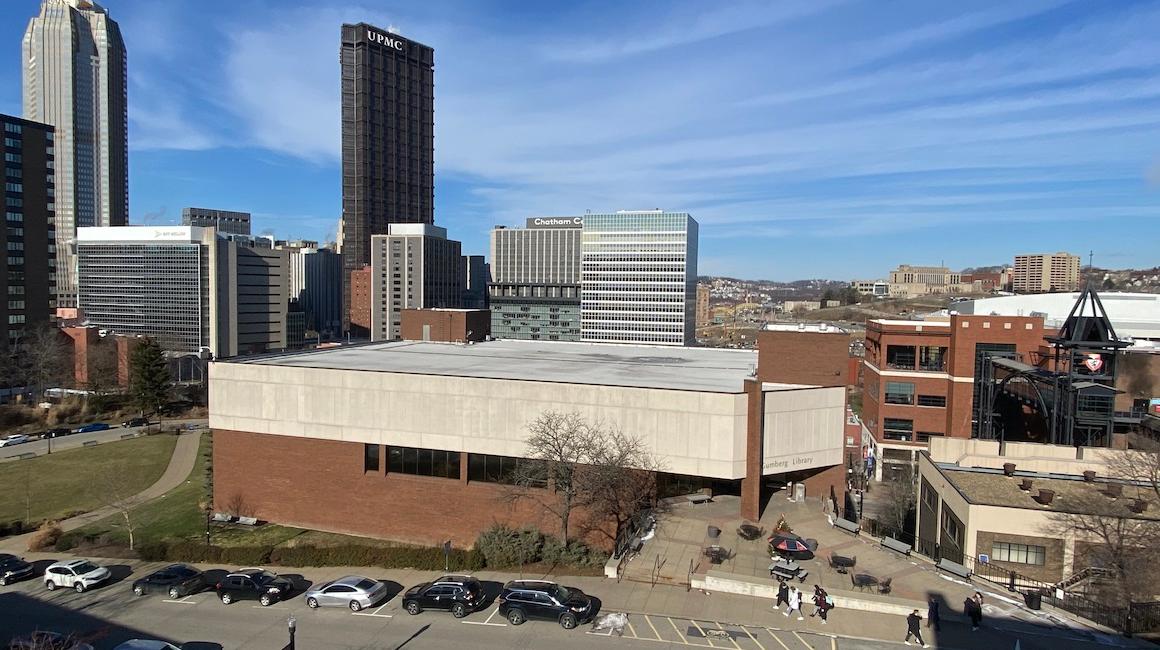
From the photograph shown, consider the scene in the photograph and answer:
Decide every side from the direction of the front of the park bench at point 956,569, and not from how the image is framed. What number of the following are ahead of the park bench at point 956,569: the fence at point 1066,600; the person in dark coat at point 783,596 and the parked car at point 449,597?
2

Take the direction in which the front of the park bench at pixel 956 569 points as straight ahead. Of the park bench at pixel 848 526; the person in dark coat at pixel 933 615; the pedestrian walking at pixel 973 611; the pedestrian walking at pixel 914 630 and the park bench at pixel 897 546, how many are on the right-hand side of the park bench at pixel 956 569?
2

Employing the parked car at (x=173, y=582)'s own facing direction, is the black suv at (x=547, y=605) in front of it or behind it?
behind

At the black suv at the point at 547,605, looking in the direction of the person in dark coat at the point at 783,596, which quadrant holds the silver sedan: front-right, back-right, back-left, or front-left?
back-left

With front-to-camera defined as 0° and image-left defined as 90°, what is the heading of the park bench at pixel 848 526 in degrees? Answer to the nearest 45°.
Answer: approximately 45°

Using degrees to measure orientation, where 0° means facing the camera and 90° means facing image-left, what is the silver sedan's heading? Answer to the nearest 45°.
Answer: approximately 135°

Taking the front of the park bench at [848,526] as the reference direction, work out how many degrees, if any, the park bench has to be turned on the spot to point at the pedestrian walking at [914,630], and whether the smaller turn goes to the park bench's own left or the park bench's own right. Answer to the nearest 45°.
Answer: approximately 45° to the park bench's own left

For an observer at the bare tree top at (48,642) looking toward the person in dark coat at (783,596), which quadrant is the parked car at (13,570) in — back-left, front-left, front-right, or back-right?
back-left

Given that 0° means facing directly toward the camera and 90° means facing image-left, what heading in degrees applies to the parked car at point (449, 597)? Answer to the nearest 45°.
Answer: approximately 135°

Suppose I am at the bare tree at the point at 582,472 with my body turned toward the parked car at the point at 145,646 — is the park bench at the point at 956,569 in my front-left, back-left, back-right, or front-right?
back-left

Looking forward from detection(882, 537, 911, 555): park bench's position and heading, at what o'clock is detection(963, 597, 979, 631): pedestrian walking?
The pedestrian walking is roughly at 10 o'clock from the park bench.

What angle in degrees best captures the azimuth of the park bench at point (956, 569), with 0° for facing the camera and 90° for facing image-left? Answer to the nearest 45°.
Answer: approximately 45°
